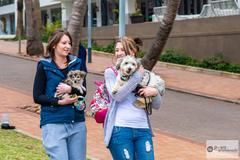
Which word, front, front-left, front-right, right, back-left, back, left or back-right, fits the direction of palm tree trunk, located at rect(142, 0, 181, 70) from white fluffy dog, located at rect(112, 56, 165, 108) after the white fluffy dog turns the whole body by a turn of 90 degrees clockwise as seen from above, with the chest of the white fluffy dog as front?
front-right

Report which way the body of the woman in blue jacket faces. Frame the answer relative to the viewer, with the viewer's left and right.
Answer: facing the viewer and to the right of the viewer

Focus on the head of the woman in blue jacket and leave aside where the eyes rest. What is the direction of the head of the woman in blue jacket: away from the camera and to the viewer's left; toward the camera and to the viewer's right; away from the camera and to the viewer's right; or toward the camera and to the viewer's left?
toward the camera and to the viewer's right

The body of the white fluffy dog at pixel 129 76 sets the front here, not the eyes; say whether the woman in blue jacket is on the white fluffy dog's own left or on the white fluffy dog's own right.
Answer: on the white fluffy dog's own right

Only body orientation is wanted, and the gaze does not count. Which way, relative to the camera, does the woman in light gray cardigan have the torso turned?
toward the camera

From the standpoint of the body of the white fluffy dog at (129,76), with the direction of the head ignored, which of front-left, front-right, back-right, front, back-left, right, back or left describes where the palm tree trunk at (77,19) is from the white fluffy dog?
back-right

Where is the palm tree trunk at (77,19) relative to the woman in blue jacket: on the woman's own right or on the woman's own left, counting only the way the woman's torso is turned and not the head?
on the woman's own left

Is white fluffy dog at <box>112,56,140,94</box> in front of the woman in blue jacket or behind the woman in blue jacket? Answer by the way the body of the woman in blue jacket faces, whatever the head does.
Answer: in front

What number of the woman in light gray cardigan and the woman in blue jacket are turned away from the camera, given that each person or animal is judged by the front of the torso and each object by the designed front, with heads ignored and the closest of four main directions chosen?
0

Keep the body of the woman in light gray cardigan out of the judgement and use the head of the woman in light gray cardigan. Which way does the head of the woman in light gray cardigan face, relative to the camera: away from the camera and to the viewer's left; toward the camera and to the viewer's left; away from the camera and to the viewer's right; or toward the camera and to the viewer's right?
toward the camera and to the viewer's left

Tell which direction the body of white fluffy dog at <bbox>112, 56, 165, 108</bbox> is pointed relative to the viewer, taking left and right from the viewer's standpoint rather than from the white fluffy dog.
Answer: facing the viewer and to the left of the viewer

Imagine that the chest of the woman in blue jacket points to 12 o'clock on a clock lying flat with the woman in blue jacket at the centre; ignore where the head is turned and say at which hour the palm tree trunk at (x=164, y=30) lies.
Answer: The palm tree trunk is roughly at 8 o'clock from the woman in blue jacket.

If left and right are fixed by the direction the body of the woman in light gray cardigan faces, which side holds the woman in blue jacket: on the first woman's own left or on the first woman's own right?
on the first woman's own right
